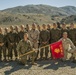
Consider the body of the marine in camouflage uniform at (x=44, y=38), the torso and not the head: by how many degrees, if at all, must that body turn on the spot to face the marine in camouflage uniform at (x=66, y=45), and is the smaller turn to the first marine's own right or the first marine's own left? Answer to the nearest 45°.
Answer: approximately 45° to the first marine's own left

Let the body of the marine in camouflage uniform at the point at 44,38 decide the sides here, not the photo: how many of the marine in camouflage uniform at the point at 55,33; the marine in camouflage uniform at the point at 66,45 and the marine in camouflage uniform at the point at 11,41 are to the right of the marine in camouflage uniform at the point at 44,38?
1

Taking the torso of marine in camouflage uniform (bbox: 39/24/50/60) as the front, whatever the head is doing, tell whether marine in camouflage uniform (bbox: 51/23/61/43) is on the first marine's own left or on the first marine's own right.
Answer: on the first marine's own left

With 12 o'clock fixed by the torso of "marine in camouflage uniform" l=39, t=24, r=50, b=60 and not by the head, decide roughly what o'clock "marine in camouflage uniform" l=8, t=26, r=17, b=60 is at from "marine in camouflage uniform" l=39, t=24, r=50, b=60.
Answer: "marine in camouflage uniform" l=8, t=26, r=17, b=60 is roughly at 3 o'clock from "marine in camouflage uniform" l=39, t=24, r=50, b=60.

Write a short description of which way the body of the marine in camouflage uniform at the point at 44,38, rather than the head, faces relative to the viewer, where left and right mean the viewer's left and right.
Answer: facing the viewer

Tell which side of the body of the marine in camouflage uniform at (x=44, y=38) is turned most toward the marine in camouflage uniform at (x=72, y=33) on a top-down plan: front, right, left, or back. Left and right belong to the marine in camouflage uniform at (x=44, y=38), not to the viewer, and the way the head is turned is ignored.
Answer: left

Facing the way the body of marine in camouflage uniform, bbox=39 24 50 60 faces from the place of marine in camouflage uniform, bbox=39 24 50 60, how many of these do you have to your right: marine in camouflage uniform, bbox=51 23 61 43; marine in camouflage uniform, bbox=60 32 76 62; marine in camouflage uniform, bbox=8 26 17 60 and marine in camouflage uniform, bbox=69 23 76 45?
1

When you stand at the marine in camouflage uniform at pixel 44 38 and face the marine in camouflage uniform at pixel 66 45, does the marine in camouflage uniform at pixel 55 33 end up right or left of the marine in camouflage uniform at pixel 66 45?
left
